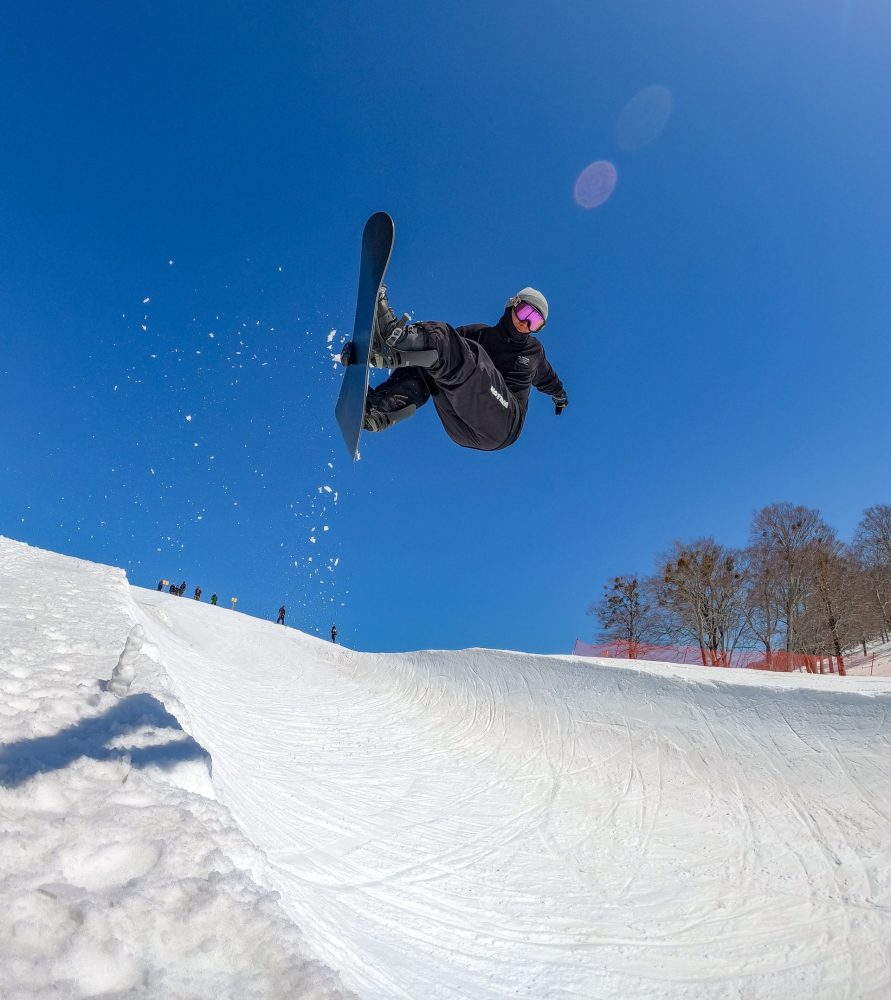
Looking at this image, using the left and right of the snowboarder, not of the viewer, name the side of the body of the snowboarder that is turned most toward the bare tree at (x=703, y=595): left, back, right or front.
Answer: back

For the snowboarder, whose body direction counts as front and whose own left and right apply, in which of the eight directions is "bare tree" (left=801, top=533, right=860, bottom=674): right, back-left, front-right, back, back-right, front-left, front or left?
back

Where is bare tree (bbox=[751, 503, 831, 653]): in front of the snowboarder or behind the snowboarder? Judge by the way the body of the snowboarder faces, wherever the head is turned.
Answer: behind

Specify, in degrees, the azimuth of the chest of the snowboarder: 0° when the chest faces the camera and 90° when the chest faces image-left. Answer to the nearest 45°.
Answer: approximately 45°

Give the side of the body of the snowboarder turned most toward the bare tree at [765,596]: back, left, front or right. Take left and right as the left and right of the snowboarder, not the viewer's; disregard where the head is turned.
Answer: back

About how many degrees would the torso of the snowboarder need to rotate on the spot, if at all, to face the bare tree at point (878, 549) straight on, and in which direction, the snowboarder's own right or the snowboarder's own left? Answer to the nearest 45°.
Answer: approximately 180°

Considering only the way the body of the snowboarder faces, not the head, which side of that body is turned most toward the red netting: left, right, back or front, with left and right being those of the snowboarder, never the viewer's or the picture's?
back
